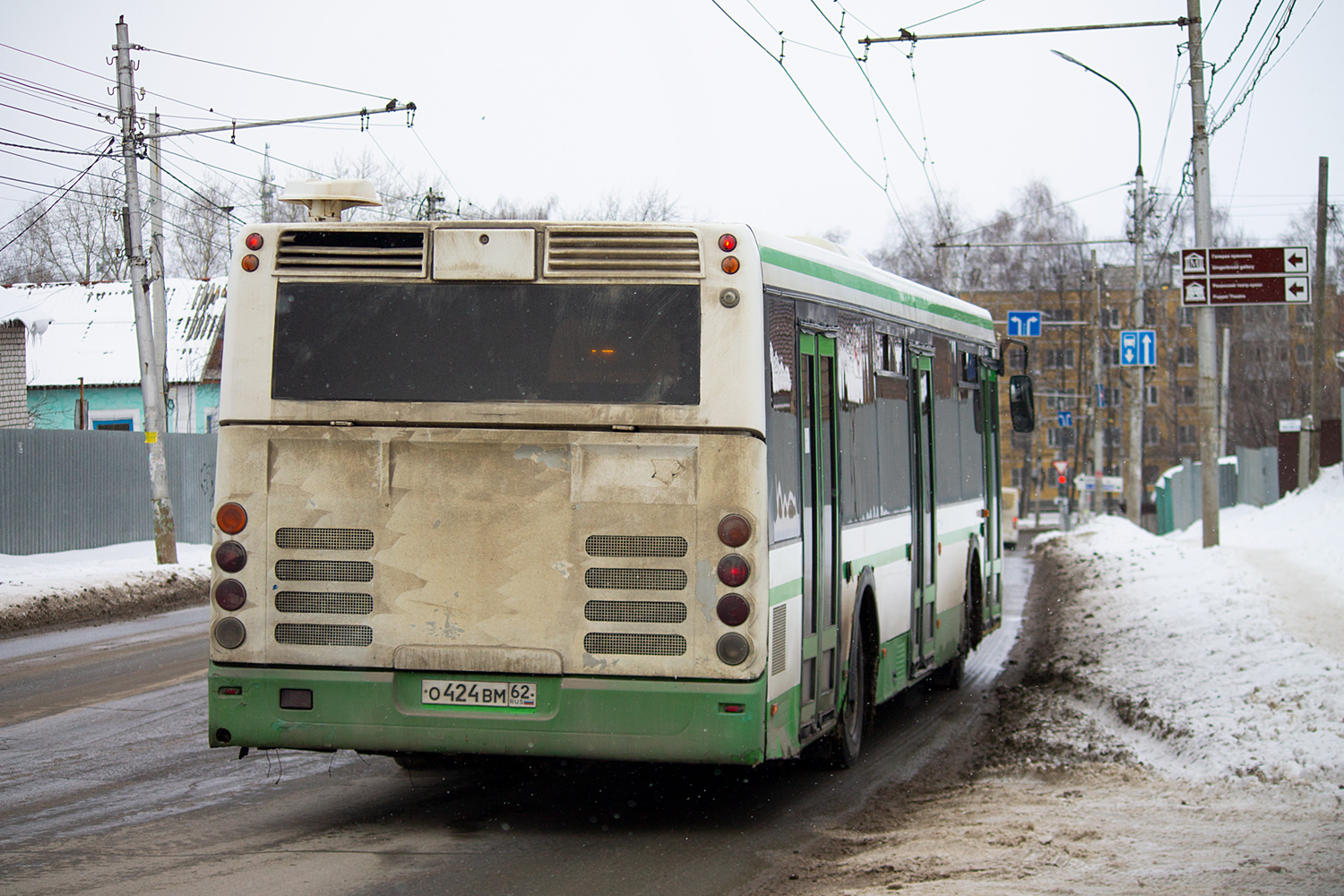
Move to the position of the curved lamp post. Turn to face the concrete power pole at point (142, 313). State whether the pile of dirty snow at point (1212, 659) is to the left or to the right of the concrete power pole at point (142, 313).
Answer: left

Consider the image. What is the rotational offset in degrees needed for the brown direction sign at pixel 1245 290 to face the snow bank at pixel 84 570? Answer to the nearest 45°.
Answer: approximately 90° to its right

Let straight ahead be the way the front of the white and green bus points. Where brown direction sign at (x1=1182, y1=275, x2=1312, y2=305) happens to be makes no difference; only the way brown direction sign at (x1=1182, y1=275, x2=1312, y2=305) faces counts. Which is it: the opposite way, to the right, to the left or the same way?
the opposite way

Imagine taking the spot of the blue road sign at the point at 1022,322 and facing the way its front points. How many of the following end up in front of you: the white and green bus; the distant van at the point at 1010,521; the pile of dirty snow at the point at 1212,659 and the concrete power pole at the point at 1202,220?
3

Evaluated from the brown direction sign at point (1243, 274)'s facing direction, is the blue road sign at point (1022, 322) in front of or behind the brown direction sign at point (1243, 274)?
behind

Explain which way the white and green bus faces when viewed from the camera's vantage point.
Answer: facing away from the viewer

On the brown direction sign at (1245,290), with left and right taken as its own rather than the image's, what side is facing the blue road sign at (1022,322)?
back

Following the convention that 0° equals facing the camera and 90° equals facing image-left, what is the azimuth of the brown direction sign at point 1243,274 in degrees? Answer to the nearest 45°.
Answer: approximately 0°

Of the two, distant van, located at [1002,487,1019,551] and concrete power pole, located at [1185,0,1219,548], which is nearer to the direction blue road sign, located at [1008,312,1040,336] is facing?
the concrete power pole
